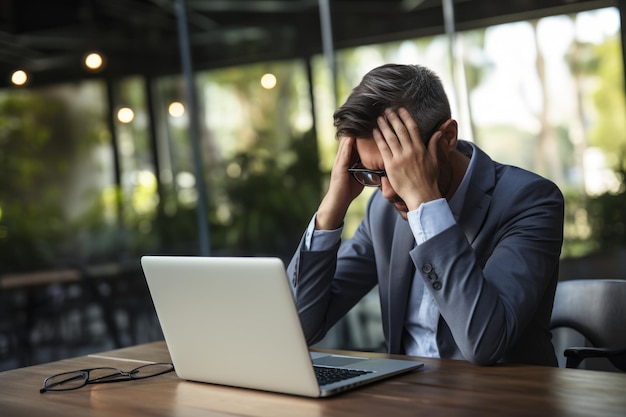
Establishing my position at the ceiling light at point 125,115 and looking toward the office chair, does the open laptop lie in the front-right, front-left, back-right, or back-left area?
front-right

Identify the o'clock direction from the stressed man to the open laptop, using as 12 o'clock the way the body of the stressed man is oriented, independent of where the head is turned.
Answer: The open laptop is roughly at 12 o'clock from the stressed man.

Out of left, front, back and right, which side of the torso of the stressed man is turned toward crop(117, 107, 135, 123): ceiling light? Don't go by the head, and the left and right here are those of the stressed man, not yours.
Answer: right

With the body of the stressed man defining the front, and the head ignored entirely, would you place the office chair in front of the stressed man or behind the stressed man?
behind

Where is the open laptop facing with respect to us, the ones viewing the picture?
facing away from the viewer and to the right of the viewer

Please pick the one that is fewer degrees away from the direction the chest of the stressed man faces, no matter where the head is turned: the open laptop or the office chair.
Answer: the open laptop

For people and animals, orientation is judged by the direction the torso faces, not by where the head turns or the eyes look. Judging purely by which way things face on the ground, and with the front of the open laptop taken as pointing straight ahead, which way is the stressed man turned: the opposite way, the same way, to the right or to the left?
the opposite way

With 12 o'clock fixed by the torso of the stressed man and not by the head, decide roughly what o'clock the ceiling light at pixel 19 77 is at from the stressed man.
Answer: The ceiling light is roughly at 3 o'clock from the stressed man.

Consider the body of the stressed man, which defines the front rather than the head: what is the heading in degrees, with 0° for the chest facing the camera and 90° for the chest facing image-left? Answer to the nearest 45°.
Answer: approximately 45°

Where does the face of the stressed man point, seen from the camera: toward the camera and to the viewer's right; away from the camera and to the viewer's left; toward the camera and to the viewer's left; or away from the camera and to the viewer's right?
toward the camera and to the viewer's left
